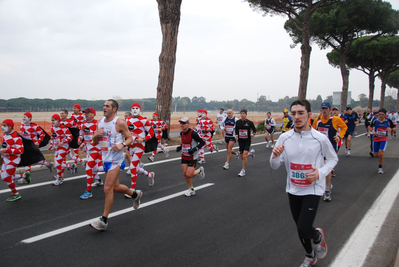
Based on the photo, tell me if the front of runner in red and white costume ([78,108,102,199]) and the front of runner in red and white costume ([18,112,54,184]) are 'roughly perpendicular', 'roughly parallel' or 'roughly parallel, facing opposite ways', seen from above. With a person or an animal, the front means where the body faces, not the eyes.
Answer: roughly parallel

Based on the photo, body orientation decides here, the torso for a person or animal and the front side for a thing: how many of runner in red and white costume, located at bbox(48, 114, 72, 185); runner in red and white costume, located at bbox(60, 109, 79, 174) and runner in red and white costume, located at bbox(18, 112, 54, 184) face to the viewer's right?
0

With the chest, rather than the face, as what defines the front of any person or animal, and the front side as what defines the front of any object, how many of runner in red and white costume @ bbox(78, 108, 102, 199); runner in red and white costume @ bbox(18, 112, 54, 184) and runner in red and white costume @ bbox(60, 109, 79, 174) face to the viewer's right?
0

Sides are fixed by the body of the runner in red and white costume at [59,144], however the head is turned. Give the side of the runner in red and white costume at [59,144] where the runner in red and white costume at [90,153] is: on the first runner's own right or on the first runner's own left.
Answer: on the first runner's own left

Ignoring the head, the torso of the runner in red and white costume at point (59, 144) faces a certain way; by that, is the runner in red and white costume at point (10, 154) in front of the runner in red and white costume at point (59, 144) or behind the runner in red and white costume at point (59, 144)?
in front

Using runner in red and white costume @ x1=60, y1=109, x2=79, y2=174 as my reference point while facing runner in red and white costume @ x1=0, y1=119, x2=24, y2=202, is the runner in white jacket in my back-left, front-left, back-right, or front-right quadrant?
front-left

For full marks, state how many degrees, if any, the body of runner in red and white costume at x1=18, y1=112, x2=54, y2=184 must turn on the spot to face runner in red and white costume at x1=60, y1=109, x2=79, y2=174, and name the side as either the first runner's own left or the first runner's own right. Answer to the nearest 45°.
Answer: approximately 180°

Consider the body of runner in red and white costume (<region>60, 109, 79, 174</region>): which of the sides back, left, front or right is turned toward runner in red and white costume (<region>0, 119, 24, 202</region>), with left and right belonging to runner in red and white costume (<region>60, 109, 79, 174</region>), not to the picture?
front

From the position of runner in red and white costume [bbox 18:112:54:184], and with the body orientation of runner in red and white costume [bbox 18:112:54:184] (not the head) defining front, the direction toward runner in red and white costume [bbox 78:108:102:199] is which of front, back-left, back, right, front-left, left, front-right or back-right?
left

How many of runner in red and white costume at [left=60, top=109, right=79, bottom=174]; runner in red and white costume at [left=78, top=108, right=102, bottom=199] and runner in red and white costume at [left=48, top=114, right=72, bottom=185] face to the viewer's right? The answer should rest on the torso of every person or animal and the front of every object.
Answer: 0

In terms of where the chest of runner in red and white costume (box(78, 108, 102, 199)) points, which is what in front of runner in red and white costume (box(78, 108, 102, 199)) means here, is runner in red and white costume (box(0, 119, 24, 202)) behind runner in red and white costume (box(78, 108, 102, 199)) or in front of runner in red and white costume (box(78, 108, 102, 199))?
in front

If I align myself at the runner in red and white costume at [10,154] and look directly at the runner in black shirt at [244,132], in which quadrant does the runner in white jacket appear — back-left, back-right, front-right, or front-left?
front-right

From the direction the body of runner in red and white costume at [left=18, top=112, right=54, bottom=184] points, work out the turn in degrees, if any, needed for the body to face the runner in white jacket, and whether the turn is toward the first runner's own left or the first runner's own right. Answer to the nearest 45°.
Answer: approximately 90° to the first runner's own left

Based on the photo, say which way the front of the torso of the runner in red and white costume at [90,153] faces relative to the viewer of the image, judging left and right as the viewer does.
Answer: facing the viewer and to the left of the viewer
